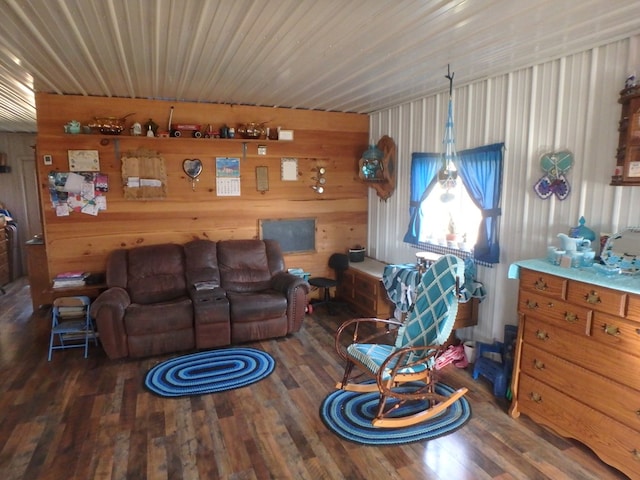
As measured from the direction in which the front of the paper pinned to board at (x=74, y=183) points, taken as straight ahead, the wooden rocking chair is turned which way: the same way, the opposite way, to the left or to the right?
to the right

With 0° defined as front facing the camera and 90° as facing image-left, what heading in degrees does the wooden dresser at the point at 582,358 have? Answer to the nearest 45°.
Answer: approximately 45°

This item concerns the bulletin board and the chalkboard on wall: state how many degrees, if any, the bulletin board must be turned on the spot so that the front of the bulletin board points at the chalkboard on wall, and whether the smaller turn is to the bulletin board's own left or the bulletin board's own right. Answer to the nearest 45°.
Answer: approximately 90° to the bulletin board's own left

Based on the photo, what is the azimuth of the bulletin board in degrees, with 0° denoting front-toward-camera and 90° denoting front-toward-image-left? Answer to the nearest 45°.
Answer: approximately 0°
